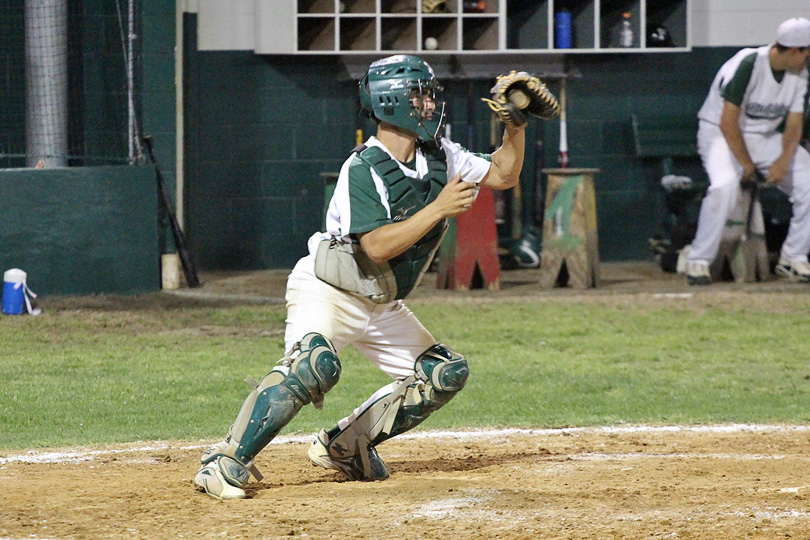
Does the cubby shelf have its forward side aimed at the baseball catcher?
yes

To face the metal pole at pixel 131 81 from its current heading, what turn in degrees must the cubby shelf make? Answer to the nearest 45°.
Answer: approximately 45° to its right

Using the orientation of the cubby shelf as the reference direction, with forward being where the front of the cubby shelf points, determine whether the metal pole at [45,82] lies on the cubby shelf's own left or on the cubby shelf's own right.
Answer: on the cubby shelf's own right

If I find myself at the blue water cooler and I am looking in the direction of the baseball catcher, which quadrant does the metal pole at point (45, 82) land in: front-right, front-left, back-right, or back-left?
back-left

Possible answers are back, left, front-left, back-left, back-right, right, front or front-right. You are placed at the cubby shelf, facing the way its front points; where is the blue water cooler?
front-right

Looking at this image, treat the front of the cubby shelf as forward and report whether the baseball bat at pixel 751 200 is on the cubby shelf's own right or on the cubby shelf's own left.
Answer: on the cubby shelf's own left

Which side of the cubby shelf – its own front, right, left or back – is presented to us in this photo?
front

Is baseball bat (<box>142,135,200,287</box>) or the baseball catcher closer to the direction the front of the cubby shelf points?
the baseball catcher

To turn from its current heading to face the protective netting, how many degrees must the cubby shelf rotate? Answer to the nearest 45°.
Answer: approximately 45° to its right

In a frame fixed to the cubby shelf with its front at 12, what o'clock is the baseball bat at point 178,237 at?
The baseball bat is roughly at 2 o'clock from the cubby shelf.

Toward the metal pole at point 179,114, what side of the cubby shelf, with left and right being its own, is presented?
right
